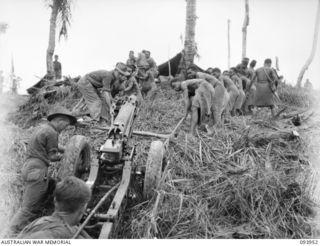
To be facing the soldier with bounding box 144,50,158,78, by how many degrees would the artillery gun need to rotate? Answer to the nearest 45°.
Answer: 0° — it already faces them

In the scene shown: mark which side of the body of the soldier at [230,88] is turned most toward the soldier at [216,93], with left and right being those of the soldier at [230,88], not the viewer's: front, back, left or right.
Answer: left

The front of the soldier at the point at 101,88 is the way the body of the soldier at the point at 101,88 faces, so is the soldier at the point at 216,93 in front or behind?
in front

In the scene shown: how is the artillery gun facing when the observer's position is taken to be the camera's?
facing away from the viewer

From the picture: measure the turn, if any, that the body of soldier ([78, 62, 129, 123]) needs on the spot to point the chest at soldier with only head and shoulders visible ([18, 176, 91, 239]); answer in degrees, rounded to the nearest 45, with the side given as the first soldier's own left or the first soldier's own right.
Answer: approximately 90° to the first soldier's own right

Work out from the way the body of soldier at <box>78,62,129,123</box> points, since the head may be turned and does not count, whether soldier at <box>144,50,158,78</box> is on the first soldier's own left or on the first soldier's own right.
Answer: on the first soldier's own left

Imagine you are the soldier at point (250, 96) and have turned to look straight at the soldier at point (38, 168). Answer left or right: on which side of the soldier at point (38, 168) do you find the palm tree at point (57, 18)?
right
